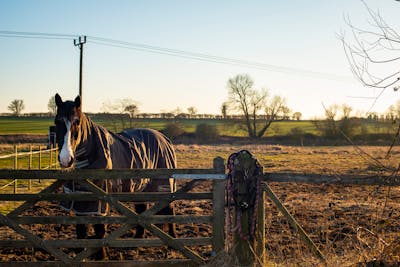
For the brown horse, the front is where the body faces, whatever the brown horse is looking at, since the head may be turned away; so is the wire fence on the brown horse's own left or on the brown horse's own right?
on the brown horse's own right

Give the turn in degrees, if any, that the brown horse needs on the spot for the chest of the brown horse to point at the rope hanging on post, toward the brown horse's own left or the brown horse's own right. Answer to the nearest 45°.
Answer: approximately 90° to the brown horse's own left

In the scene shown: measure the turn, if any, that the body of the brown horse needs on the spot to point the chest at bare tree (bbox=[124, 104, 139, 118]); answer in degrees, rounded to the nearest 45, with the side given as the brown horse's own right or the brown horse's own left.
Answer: approximately 135° to the brown horse's own right

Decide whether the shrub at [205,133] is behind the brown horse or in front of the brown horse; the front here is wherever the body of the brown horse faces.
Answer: behind

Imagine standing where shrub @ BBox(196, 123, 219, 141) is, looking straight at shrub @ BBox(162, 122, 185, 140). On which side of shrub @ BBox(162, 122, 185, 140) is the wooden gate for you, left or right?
left

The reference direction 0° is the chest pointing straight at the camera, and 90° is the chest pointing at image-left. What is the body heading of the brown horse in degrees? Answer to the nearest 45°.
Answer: approximately 45°
